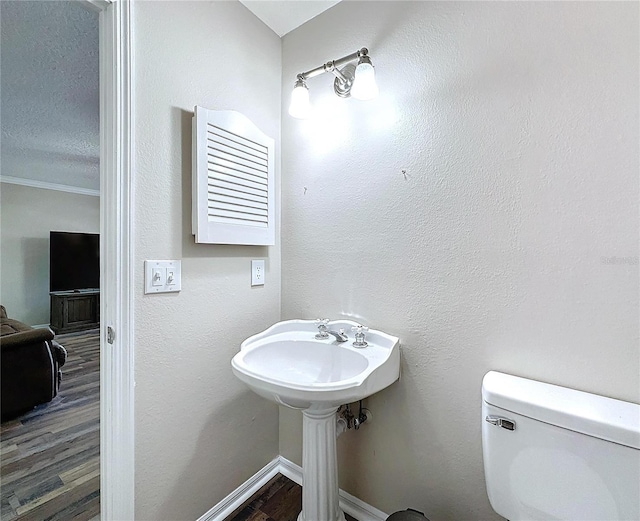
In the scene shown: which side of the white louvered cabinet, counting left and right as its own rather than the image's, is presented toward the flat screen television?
back

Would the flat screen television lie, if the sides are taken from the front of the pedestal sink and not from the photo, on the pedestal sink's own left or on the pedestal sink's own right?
on the pedestal sink's own right

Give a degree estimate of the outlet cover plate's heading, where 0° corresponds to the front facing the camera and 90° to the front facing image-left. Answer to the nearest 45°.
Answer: approximately 315°

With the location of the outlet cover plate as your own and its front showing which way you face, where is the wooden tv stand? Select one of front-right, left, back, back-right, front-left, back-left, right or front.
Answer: back

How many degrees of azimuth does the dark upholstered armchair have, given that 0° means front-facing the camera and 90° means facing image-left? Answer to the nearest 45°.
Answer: approximately 225°
